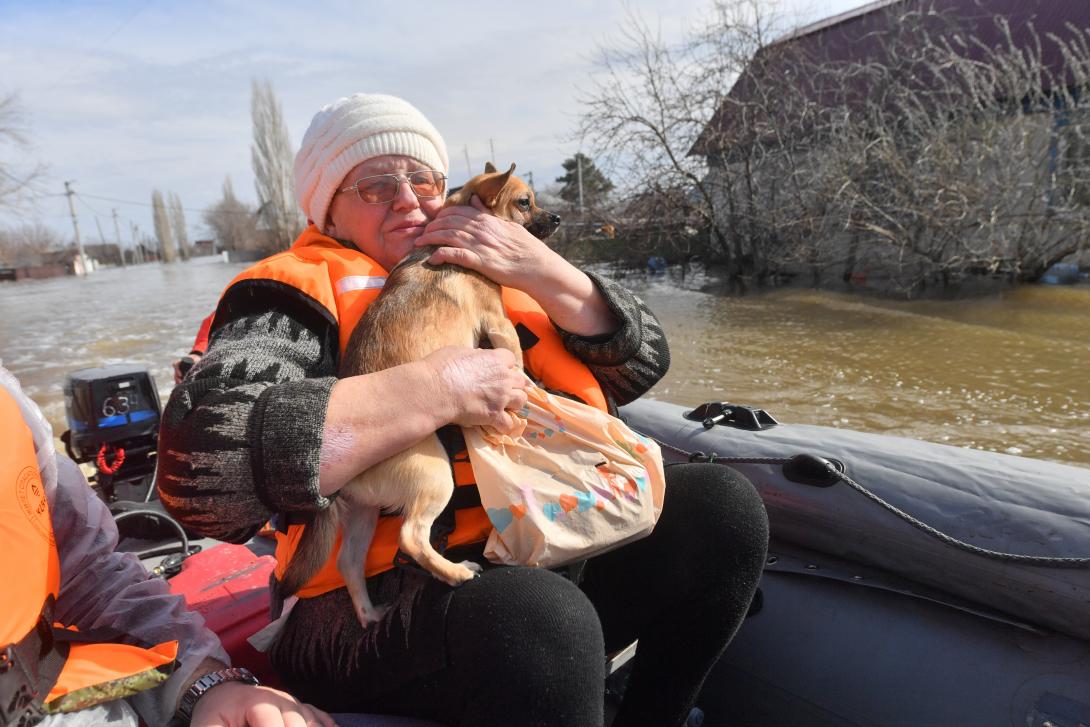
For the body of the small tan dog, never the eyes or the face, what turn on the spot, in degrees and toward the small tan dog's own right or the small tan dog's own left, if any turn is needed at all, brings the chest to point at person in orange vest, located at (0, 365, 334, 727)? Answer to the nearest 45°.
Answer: approximately 180°

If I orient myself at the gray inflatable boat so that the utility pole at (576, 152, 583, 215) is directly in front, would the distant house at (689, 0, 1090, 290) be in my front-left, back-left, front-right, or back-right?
front-right

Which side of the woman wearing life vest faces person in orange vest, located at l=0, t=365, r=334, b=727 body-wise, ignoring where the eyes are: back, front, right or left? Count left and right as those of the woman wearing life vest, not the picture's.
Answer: right

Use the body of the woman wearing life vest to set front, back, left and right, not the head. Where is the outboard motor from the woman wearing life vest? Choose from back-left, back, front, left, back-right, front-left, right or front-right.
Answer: back

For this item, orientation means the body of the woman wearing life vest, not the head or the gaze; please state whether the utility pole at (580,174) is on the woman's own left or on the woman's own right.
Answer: on the woman's own left

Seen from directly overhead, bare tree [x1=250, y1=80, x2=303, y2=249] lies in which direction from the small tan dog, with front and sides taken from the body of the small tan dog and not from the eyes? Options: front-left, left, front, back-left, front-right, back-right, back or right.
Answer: left

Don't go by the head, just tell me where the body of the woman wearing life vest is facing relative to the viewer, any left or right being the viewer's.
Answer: facing the viewer and to the right of the viewer
